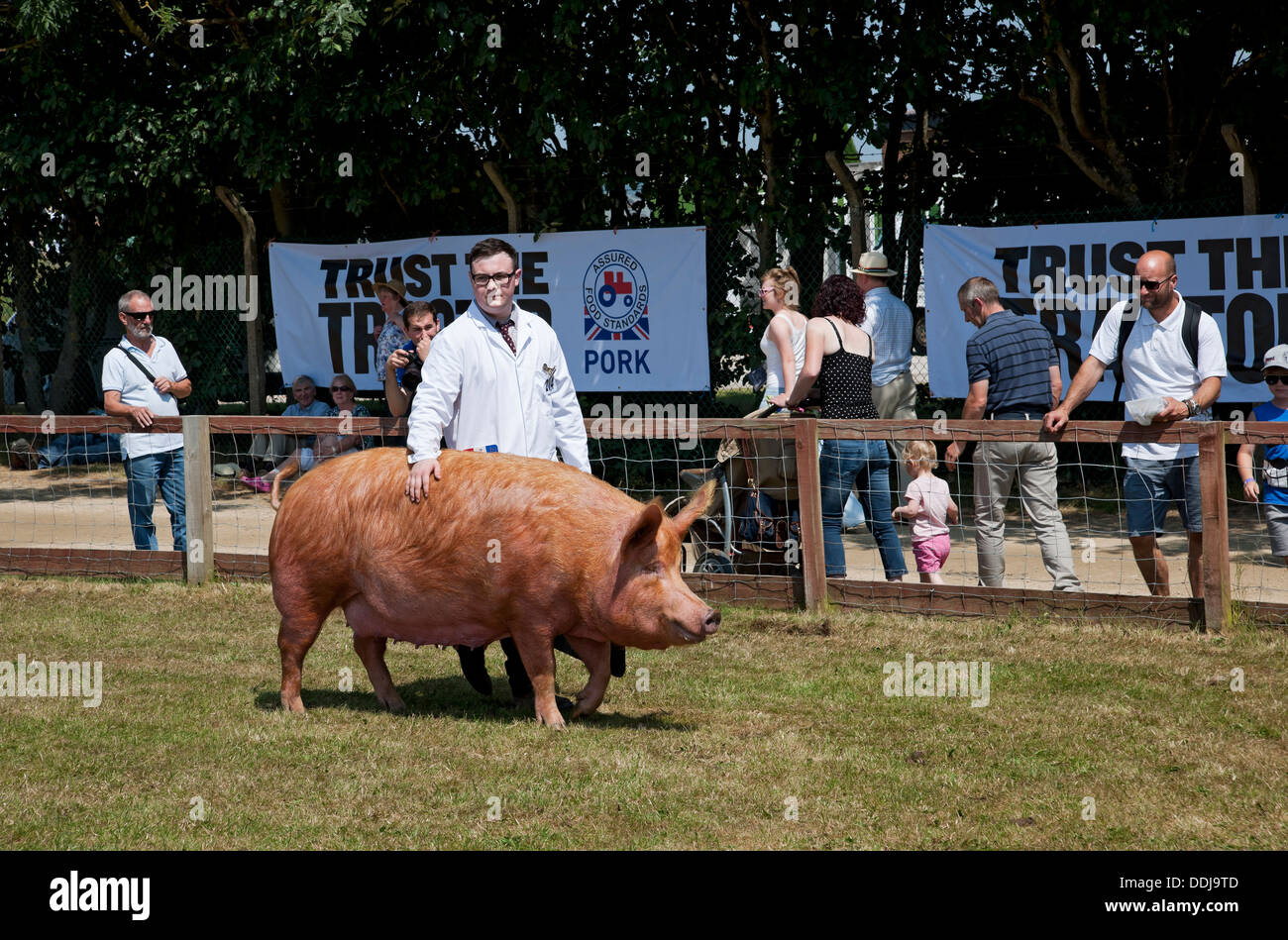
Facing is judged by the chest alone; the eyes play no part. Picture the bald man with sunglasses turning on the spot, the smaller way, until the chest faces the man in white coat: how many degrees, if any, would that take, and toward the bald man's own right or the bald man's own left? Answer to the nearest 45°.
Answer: approximately 45° to the bald man's own right

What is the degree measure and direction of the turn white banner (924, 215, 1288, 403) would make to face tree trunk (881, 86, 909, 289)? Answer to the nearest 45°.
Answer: approximately 135° to its right

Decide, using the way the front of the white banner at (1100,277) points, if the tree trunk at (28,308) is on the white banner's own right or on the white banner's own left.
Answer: on the white banner's own right

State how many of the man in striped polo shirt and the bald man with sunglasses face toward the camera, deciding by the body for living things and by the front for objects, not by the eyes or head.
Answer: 1

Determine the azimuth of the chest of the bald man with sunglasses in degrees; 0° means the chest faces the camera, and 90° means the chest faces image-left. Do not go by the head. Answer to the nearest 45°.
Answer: approximately 0°

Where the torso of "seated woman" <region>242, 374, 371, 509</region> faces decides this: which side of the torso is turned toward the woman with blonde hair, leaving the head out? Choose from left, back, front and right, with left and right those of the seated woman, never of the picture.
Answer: left

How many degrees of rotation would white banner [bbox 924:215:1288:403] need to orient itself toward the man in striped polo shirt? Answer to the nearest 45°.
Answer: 0° — it already faces them

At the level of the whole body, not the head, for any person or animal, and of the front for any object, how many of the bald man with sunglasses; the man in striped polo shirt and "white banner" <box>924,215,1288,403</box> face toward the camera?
2

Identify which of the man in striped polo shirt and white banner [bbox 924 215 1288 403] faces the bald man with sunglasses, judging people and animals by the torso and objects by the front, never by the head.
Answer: the white banner

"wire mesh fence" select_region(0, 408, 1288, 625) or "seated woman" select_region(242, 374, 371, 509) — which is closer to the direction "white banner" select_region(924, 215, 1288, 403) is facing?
the wire mesh fence
